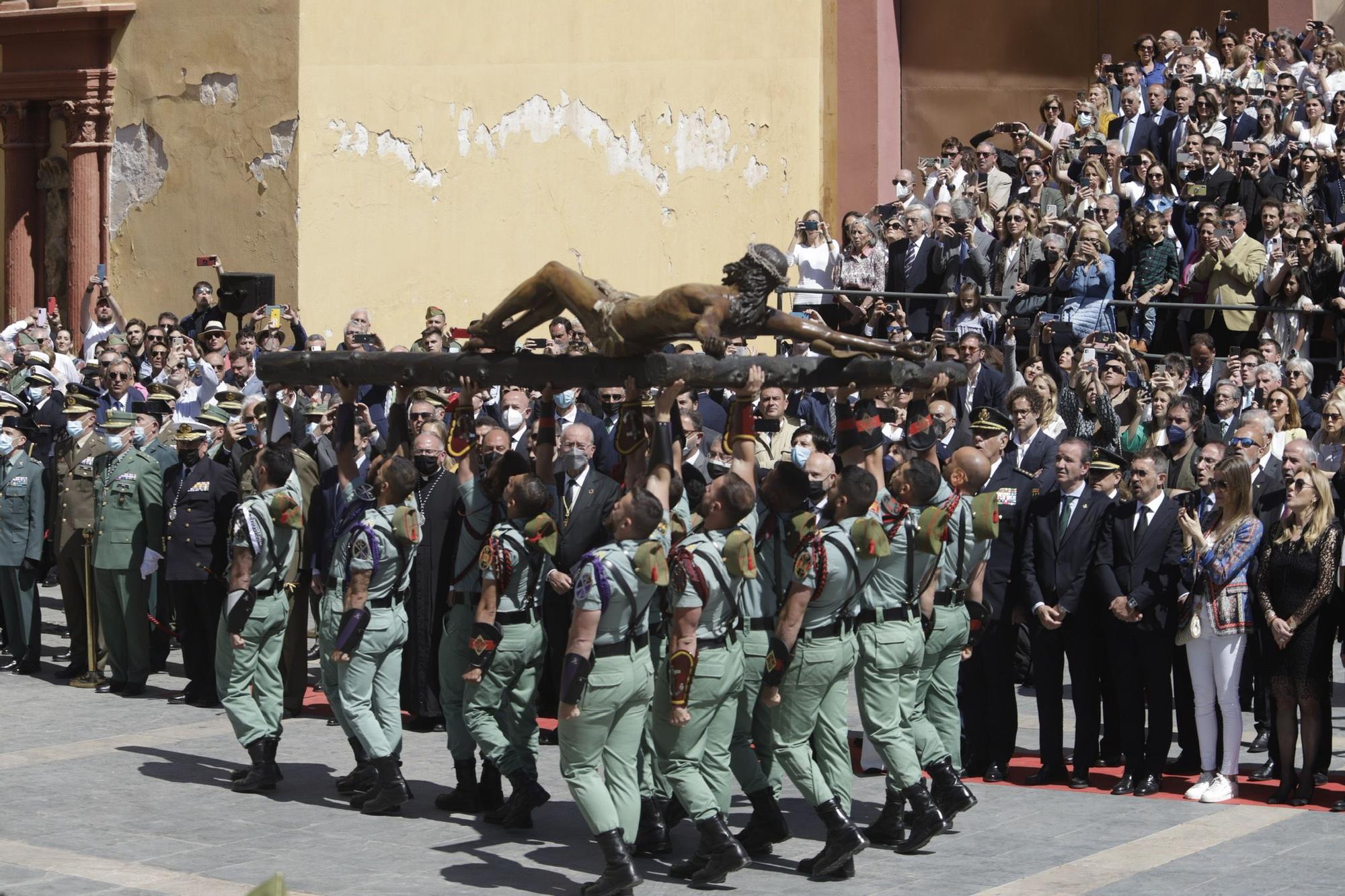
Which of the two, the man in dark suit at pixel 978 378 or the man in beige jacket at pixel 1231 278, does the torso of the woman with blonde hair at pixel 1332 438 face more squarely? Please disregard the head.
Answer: the man in dark suit

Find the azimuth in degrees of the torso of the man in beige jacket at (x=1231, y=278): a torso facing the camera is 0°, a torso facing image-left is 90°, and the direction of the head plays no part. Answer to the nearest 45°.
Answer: approximately 45°

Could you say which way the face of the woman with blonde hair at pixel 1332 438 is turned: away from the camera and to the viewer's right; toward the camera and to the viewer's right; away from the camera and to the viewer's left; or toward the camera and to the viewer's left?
toward the camera and to the viewer's left

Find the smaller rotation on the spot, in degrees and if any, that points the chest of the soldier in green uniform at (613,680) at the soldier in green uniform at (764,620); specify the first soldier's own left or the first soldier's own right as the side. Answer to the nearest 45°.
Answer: approximately 90° to the first soldier's own right

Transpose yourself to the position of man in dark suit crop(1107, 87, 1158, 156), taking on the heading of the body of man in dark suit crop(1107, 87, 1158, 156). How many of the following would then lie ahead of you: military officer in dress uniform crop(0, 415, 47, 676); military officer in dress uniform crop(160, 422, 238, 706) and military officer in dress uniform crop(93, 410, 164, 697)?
3

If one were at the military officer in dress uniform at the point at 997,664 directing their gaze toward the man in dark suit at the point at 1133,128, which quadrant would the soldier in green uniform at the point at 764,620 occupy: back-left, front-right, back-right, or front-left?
back-left

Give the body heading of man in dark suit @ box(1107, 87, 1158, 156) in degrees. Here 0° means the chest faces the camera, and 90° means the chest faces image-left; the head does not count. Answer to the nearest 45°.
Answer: approximately 45°

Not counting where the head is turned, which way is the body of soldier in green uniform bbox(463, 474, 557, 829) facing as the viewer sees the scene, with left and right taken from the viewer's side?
facing away from the viewer and to the left of the viewer

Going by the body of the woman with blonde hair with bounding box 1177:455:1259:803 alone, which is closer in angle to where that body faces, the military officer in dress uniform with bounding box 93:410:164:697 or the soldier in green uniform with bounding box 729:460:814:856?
the soldier in green uniform

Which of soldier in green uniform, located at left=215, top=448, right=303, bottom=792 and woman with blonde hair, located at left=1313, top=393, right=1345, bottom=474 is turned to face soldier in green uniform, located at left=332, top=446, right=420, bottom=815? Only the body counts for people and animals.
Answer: the woman with blonde hair

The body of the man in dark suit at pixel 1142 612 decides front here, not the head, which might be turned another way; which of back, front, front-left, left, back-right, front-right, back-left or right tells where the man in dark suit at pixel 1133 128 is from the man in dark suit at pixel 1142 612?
back-right
